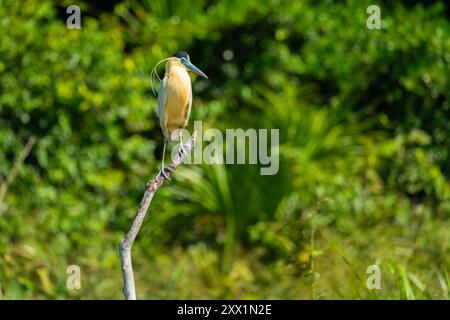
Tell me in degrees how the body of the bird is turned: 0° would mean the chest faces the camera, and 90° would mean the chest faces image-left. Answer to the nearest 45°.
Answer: approximately 315°
